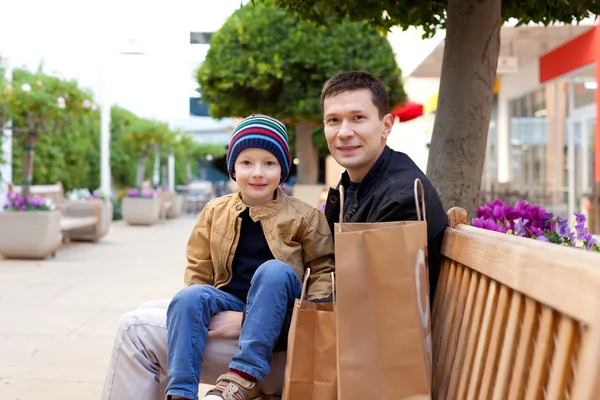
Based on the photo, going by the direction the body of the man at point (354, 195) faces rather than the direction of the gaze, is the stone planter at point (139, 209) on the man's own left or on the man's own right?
on the man's own right

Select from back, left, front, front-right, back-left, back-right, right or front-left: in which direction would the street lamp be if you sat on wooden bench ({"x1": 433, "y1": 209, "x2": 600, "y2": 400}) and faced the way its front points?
right

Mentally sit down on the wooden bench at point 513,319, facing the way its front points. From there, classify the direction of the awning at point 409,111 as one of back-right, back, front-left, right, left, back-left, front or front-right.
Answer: back-right

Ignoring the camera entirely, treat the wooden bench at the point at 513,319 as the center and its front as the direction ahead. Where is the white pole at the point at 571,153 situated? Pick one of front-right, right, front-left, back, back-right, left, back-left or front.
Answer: back-right

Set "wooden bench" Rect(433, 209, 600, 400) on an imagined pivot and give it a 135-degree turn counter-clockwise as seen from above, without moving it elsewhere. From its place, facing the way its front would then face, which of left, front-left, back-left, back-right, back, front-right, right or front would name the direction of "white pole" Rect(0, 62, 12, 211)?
back-left

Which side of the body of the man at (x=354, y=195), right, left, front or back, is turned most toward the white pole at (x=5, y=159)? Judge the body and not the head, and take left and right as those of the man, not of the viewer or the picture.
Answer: right

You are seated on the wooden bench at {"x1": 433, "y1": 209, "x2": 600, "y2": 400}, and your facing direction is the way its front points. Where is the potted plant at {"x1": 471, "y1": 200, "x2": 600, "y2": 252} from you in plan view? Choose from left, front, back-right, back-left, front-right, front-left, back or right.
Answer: back-right

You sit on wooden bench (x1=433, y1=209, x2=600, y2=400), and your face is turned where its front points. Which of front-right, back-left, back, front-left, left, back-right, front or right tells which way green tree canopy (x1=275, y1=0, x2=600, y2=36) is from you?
back-right

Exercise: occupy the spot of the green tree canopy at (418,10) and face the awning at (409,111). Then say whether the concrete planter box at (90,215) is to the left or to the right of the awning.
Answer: left

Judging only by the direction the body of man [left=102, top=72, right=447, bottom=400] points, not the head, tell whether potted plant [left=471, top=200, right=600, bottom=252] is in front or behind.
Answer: behind

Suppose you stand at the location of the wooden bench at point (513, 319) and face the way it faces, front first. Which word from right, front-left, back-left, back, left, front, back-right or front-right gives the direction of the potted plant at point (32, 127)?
right

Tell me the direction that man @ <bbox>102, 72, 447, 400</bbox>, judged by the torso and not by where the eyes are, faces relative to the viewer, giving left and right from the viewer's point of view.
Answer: facing the viewer and to the left of the viewer

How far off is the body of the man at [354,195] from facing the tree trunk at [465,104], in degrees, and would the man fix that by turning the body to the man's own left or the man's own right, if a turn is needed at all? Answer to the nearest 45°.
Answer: approximately 180°
